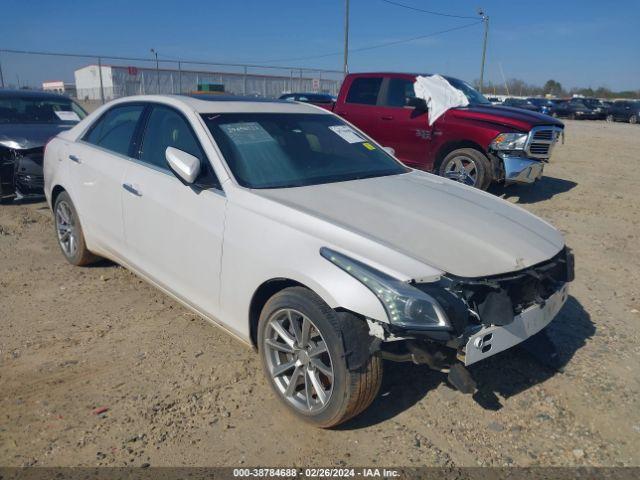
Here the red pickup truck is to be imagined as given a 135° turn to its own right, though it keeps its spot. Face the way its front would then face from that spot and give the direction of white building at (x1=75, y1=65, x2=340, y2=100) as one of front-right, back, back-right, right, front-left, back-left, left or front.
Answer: front-right

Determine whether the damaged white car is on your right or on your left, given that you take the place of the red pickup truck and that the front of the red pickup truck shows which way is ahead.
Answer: on your right

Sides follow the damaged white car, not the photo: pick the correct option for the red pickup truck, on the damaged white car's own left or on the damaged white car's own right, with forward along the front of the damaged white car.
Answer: on the damaged white car's own left

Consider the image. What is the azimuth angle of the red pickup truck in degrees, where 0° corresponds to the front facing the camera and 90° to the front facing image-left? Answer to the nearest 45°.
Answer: approximately 315°

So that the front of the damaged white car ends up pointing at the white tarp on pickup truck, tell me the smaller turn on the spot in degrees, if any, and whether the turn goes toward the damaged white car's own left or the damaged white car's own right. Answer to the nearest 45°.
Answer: approximately 135° to the damaged white car's own left

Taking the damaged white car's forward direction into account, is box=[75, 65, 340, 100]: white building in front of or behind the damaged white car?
behind
